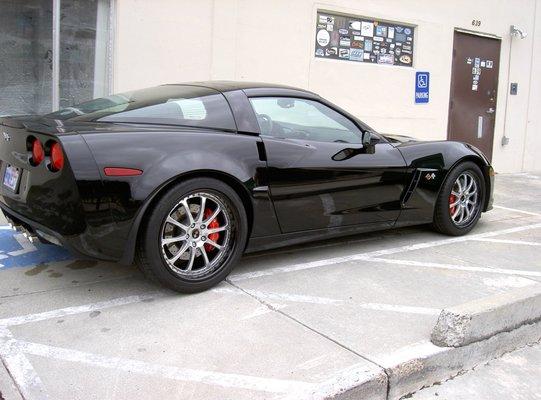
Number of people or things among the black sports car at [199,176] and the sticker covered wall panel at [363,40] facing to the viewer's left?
0

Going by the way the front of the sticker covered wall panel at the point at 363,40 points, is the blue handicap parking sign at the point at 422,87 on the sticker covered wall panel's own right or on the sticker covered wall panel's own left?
on the sticker covered wall panel's own left

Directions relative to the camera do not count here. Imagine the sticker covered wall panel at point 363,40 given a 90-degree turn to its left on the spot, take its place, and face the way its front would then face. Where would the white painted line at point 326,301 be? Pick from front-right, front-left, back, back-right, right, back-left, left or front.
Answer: back-right

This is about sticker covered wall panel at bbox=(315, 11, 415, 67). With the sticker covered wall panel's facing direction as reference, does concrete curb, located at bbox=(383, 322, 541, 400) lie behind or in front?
in front

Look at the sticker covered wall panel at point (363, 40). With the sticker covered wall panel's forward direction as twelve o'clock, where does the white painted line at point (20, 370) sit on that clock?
The white painted line is roughly at 2 o'clock from the sticker covered wall panel.

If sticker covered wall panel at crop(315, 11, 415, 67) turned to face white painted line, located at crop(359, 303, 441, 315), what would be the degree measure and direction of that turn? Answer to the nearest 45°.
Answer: approximately 45° to its right

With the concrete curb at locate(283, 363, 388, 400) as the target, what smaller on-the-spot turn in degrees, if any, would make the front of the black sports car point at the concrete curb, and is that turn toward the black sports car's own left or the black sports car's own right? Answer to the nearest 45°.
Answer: approximately 90° to the black sports car's own right

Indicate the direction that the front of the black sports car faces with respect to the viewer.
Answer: facing away from the viewer and to the right of the viewer

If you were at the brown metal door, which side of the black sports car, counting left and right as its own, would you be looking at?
front

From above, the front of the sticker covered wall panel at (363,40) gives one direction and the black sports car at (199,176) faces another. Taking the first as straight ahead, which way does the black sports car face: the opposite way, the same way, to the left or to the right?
to the left

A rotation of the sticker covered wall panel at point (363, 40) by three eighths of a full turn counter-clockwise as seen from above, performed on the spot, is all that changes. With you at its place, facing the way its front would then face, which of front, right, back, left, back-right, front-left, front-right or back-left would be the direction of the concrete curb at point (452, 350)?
back

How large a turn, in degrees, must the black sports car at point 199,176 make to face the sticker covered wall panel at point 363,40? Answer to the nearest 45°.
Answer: approximately 45° to its left

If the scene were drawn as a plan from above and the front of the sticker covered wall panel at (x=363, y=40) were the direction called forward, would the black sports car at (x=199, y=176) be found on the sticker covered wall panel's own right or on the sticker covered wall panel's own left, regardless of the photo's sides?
on the sticker covered wall panel's own right
